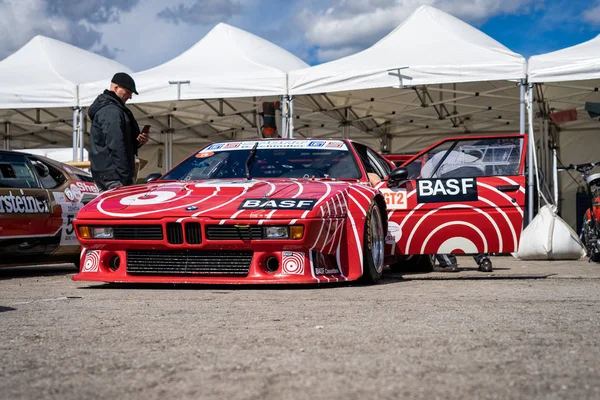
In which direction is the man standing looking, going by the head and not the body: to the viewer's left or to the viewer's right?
to the viewer's right

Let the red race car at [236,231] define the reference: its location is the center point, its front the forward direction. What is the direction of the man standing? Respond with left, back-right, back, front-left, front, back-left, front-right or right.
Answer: right

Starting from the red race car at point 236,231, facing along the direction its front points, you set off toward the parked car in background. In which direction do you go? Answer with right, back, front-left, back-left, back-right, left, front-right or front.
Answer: right

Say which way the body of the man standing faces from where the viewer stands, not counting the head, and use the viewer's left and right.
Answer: facing to the right of the viewer

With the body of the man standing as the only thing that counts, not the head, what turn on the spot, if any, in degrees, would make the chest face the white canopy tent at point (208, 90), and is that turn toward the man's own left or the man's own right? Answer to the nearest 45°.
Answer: approximately 90° to the man's own left
